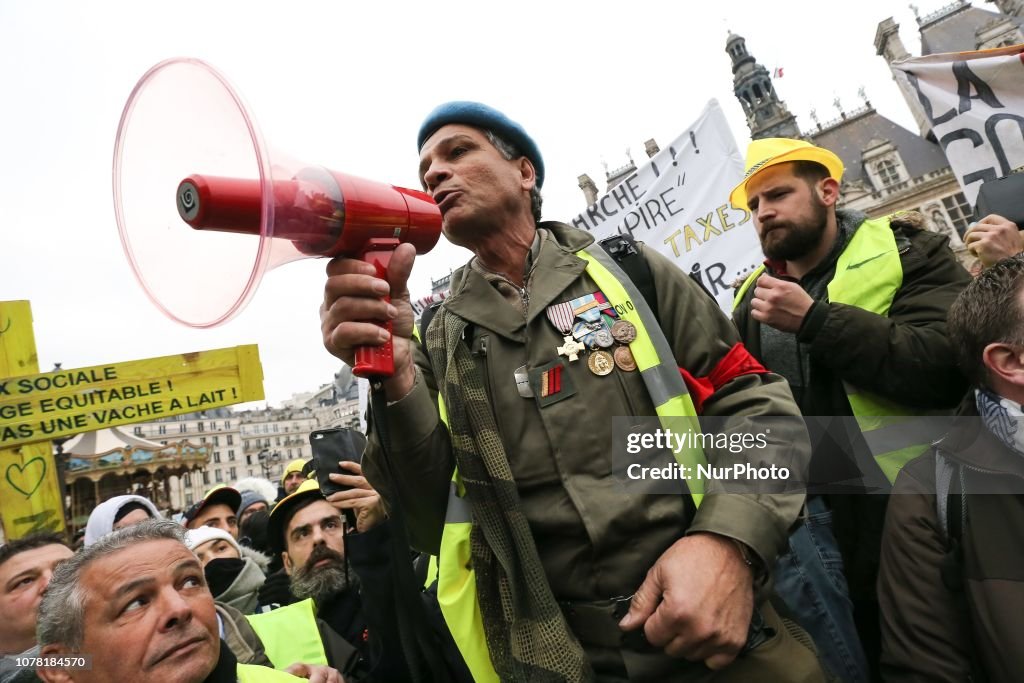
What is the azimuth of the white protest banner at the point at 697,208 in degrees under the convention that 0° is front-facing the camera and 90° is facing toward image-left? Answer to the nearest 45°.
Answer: approximately 0°

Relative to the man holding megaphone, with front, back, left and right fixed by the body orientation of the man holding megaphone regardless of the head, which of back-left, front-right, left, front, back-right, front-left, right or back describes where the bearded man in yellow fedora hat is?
back

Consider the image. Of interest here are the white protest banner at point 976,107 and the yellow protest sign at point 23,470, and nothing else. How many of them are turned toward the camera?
2

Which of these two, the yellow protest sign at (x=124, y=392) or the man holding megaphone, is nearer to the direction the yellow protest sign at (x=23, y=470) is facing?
the man holding megaphone

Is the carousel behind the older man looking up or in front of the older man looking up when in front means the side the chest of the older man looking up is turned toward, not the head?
behind

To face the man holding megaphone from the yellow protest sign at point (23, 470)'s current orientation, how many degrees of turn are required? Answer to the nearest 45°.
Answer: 0° — it already faces them

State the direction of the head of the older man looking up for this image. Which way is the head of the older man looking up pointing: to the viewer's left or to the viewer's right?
to the viewer's right

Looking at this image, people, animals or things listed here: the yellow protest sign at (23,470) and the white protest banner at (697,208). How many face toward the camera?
2
